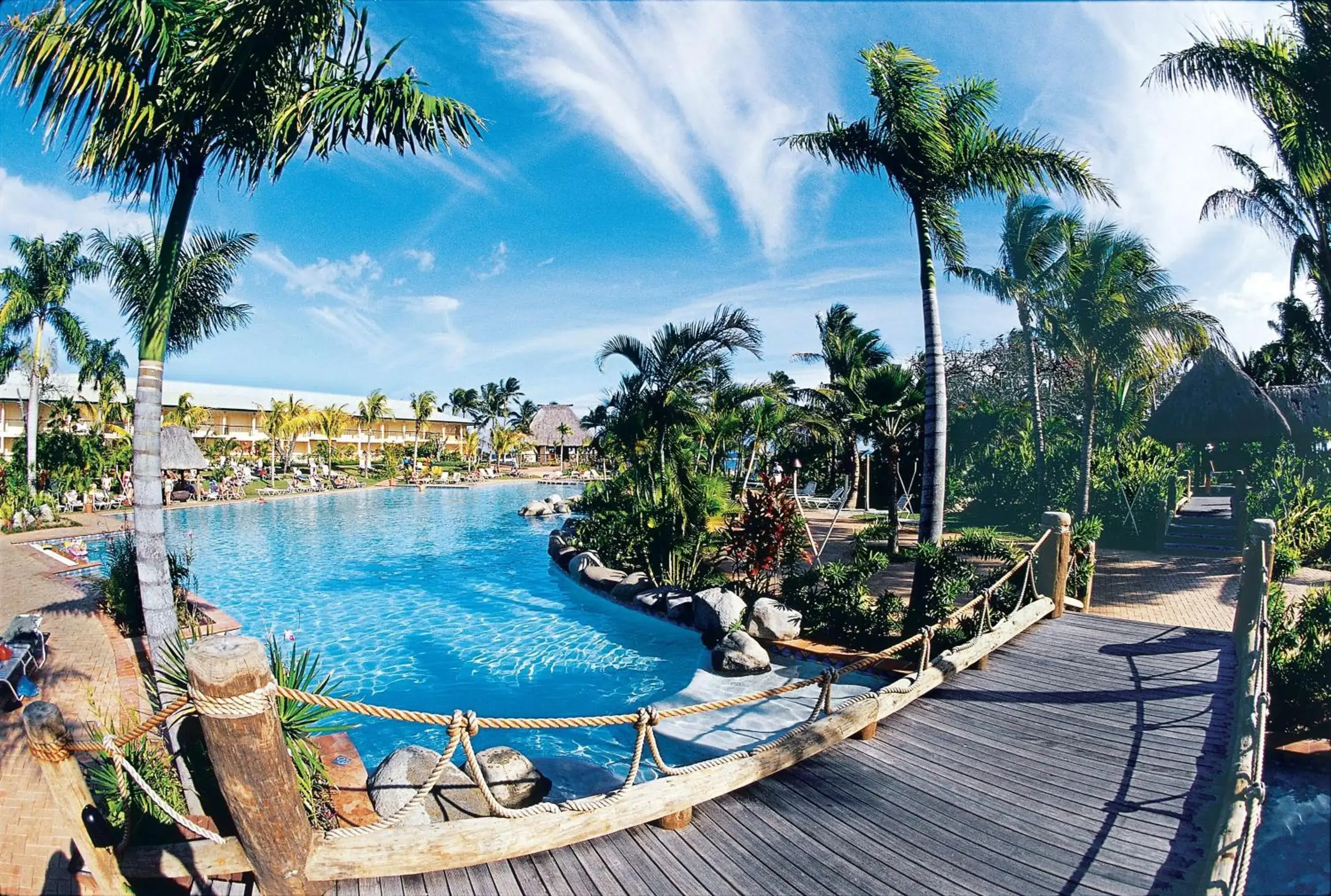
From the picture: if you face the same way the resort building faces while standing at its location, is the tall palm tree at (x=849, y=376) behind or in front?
in front

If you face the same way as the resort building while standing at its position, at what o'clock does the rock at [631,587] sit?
The rock is roughly at 1 o'clock from the resort building.

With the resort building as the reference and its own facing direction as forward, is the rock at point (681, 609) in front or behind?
in front

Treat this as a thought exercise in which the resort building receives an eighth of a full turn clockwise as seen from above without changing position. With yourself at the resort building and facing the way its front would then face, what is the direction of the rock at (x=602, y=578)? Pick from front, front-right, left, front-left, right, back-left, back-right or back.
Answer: front

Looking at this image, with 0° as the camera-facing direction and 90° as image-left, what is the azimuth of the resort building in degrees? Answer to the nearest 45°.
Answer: approximately 315°

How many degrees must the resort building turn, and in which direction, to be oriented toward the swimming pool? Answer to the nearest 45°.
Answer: approximately 45° to its right

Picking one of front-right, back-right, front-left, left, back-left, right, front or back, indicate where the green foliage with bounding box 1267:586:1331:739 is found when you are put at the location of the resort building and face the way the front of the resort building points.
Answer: front-right

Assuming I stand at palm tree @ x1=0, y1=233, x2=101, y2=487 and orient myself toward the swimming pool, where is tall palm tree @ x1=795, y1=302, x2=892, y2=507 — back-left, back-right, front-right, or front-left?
front-left

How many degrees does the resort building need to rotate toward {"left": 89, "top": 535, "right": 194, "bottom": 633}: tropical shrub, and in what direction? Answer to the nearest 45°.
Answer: approximately 45° to its right

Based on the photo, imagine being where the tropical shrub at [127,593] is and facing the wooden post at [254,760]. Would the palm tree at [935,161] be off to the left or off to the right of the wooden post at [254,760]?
left

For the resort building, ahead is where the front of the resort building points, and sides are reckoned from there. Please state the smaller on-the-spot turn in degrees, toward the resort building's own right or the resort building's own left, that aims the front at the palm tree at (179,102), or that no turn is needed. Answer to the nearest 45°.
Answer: approximately 45° to the resort building's own right
